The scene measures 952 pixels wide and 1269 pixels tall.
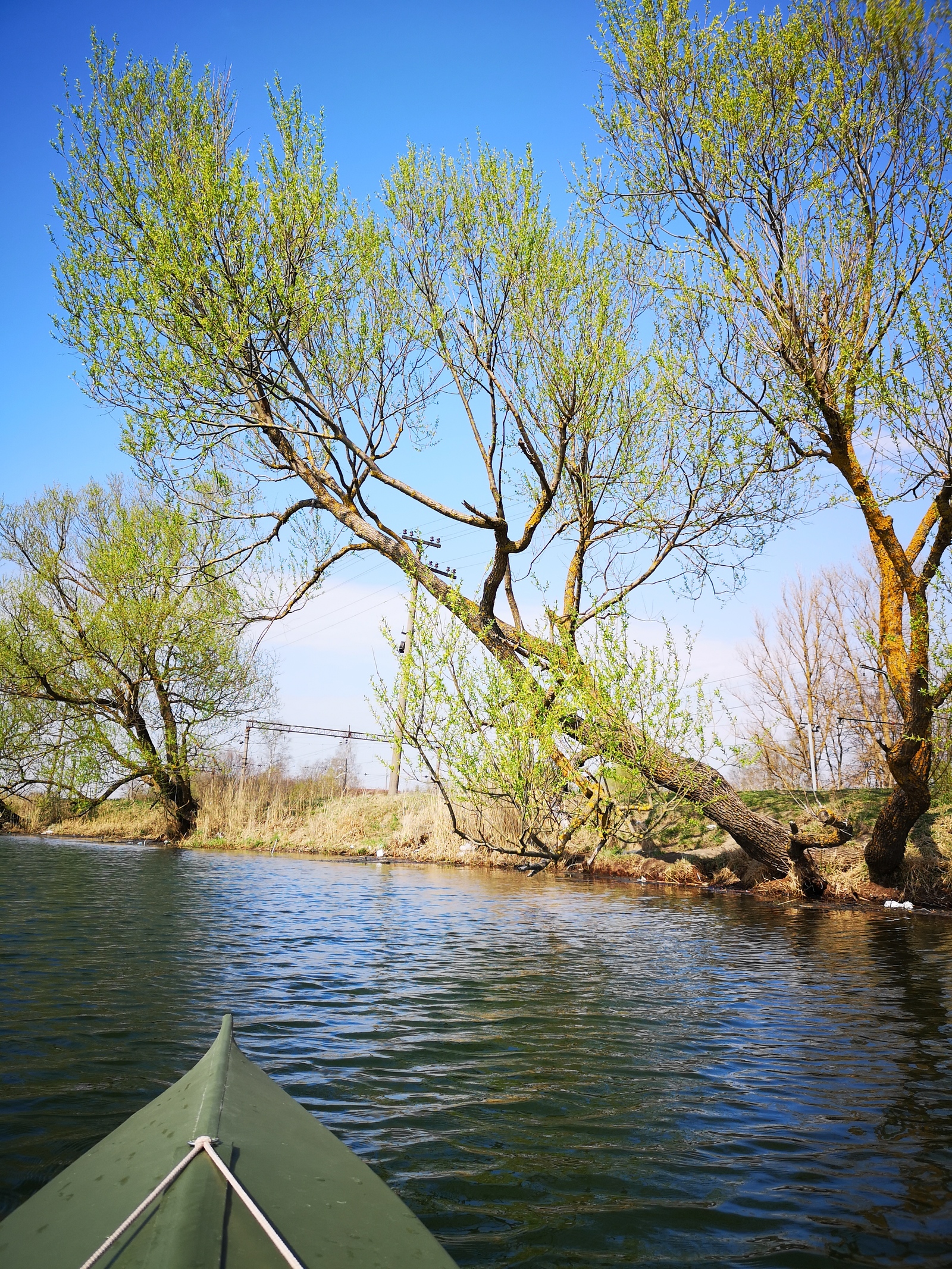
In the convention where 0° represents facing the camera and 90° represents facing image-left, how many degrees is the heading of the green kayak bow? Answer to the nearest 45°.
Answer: approximately 180°

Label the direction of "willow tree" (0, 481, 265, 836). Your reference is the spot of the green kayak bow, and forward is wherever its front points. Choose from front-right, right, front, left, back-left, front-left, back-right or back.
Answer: front

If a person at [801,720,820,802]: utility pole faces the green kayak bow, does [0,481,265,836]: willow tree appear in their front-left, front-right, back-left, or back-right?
front-right

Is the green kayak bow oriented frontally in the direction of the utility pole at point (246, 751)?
yes

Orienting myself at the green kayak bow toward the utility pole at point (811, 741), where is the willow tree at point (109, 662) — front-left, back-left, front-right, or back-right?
front-left

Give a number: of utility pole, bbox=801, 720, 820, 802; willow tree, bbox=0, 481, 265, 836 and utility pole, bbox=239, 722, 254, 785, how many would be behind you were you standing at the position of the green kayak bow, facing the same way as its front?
0

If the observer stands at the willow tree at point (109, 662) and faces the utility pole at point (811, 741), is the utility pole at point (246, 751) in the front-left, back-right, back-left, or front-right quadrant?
front-left

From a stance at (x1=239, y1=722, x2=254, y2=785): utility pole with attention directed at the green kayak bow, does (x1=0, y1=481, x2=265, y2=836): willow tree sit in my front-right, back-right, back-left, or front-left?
front-right

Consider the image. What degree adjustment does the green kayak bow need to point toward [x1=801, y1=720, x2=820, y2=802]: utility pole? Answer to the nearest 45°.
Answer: approximately 45° to its right
